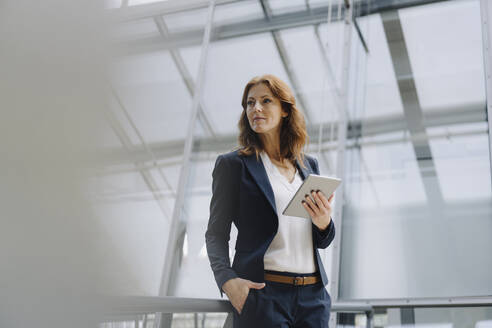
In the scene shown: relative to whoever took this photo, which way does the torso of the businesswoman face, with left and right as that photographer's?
facing the viewer and to the right of the viewer

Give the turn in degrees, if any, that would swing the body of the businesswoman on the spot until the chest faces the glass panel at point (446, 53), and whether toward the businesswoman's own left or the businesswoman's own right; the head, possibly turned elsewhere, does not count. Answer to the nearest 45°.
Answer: approximately 90° to the businesswoman's own left

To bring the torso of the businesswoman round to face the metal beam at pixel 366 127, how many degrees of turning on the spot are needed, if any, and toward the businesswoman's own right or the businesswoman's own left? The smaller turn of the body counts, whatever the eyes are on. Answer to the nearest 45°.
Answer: approximately 135° to the businesswoman's own left

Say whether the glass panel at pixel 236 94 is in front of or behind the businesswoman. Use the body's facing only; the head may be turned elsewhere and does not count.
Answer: behind

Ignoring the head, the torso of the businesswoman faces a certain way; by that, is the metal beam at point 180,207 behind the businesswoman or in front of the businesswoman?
behind

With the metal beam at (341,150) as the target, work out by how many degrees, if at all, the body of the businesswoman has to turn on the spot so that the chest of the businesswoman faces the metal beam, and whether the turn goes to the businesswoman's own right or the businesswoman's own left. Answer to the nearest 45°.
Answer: approximately 135° to the businesswoman's own left

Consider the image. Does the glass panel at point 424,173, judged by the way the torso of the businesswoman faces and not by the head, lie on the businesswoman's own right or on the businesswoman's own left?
on the businesswoman's own left

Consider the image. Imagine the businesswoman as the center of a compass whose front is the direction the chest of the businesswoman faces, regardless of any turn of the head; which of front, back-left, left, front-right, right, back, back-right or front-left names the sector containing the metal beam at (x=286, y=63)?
back-left

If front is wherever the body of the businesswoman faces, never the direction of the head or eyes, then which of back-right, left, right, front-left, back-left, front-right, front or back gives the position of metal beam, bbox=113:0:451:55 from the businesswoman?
back-left
